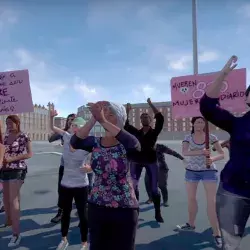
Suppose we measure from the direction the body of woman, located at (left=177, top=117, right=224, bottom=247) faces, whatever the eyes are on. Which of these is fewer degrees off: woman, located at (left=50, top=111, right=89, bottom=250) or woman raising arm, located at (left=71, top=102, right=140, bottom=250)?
the woman raising arm

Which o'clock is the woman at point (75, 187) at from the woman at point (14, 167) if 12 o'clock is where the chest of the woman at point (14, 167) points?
the woman at point (75, 187) is roughly at 9 o'clock from the woman at point (14, 167).

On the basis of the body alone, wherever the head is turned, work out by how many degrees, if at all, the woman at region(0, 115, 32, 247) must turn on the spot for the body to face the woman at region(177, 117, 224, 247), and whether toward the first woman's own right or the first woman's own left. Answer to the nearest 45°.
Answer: approximately 135° to the first woman's own left

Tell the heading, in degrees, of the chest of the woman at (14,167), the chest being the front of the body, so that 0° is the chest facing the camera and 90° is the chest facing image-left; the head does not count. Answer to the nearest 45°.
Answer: approximately 45°

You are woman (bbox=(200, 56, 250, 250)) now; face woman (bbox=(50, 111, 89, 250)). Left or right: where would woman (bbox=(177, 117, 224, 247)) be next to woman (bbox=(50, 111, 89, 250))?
right
